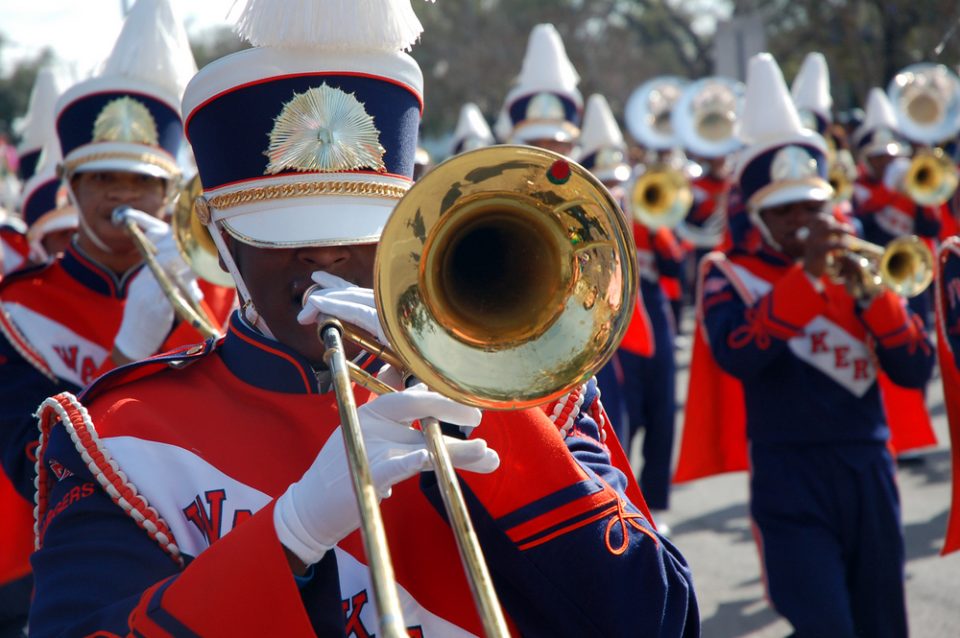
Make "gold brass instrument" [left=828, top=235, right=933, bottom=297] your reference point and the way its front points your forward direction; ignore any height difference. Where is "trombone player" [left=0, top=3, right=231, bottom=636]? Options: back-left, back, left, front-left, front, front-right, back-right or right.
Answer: right

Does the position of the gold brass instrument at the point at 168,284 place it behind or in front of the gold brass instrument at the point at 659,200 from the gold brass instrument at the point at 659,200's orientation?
in front

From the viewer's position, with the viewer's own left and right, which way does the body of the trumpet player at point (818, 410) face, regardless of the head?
facing the viewer and to the right of the viewer

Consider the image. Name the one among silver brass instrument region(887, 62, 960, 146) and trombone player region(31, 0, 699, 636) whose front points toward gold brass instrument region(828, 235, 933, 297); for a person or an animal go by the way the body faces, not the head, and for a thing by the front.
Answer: silver brass instrument region(887, 62, 960, 146)

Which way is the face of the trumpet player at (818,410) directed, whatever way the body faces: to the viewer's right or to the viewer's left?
to the viewer's right

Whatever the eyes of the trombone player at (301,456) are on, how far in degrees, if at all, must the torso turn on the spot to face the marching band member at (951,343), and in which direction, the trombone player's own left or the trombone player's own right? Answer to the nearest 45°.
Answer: approximately 135° to the trombone player's own left

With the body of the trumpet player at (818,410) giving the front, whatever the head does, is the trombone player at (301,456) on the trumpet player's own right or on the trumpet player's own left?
on the trumpet player's own right

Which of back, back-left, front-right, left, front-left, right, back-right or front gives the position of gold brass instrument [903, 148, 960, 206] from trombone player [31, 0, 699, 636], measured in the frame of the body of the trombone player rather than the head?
back-left

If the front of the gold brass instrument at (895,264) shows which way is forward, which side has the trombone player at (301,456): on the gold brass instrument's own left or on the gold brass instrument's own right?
on the gold brass instrument's own right

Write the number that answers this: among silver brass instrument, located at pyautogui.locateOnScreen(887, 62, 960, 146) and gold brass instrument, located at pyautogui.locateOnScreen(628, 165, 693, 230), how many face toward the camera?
2

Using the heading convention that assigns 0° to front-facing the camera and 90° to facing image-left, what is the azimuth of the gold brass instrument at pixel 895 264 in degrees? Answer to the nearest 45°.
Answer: approximately 315°

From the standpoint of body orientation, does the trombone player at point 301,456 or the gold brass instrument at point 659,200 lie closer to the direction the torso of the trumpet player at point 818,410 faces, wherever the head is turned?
the trombone player
